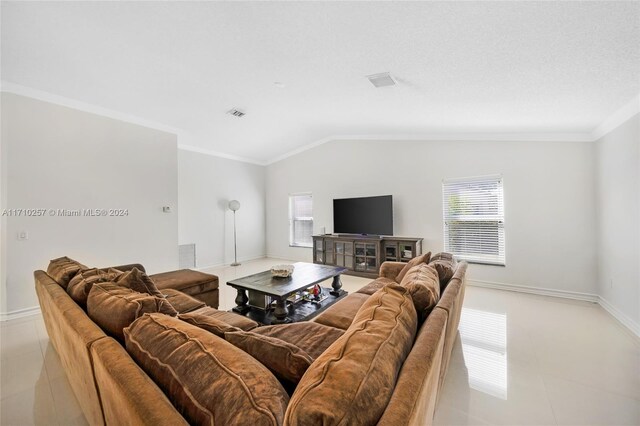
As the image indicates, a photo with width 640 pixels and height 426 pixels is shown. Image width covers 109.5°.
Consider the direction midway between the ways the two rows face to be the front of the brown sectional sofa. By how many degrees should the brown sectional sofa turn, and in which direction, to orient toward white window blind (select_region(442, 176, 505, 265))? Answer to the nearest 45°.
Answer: approximately 45° to its right

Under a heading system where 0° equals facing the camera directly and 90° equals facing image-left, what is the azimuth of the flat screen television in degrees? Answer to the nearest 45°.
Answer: approximately 45°

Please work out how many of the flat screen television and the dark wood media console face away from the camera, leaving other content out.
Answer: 0

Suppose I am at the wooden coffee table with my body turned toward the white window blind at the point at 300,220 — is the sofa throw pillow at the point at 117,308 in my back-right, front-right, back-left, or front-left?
back-left

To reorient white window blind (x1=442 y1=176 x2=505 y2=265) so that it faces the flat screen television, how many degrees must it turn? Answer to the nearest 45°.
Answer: approximately 45° to its right

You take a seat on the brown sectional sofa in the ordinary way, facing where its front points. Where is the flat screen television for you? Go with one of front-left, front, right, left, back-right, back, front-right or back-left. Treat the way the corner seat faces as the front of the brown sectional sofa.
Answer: front-right

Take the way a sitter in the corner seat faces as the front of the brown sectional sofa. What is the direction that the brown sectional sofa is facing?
away from the camera

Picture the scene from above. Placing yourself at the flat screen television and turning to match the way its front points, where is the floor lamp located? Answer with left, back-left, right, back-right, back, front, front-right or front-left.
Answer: front-right

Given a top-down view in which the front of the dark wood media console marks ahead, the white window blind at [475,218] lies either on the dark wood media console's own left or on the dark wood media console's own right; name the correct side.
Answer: on the dark wood media console's own left

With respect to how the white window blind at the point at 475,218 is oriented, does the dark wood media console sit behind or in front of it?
in front

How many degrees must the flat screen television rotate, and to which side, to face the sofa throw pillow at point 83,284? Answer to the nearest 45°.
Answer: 0° — it already faces it

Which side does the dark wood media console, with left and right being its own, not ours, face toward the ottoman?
front

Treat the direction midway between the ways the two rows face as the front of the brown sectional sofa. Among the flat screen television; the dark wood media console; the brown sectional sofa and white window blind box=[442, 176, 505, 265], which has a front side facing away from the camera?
the brown sectional sofa
